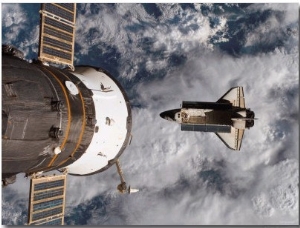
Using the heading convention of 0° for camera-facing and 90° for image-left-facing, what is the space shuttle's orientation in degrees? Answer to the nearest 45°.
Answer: approximately 90°
